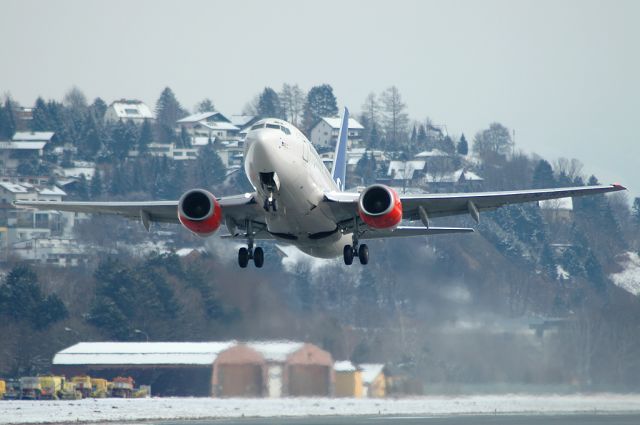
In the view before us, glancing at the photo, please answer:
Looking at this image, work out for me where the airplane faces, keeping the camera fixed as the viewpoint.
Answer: facing the viewer
